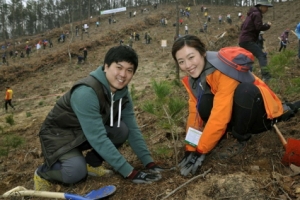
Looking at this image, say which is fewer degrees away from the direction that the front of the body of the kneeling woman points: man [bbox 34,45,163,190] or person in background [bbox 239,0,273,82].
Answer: the man

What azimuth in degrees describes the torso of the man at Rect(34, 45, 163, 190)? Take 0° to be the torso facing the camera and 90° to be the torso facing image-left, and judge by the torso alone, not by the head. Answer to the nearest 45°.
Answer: approximately 315°

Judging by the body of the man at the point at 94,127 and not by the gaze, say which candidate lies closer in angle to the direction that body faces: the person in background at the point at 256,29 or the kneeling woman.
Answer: the kneeling woman

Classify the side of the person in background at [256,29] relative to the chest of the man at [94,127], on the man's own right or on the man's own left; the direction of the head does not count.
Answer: on the man's own left

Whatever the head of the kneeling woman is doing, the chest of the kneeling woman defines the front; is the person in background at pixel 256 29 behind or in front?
behind
